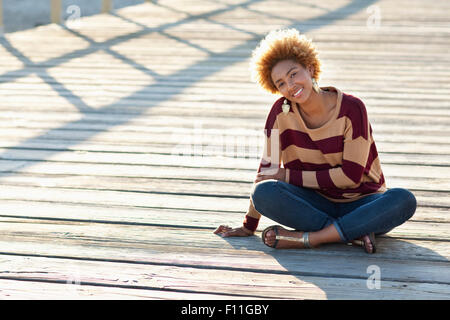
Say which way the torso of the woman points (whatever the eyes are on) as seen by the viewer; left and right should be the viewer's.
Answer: facing the viewer

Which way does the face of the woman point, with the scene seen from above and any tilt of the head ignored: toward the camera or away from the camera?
toward the camera
